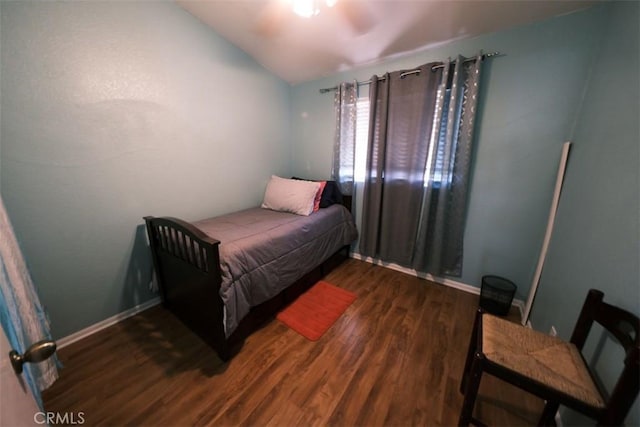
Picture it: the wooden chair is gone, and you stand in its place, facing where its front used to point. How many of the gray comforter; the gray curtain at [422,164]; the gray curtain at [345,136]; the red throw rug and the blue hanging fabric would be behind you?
0

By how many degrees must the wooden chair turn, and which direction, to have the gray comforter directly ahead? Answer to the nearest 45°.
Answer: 0° — it already faces it

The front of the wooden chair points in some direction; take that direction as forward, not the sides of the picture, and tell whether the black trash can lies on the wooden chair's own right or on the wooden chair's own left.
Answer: on the wooden chair's own right

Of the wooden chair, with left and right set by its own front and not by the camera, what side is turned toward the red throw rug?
front

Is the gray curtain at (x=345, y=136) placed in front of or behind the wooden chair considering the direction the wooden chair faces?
in front

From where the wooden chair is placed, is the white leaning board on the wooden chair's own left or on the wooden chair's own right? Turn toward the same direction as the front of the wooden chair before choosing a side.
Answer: on the wooden chair's own right

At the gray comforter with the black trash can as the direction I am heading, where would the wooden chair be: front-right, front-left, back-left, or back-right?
front-right

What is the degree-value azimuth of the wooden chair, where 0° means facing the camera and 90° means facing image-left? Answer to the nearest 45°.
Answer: approximately 90°

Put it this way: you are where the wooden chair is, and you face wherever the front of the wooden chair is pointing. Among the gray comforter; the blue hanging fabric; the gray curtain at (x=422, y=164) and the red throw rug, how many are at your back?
0

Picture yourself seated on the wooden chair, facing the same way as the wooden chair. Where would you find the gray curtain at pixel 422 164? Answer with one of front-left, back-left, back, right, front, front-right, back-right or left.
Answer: front-right

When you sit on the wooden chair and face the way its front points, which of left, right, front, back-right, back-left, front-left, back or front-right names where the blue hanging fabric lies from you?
front-left

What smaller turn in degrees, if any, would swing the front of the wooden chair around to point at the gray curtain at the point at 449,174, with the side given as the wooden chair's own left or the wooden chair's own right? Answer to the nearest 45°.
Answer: approximately 45° to the wooden chair's own right

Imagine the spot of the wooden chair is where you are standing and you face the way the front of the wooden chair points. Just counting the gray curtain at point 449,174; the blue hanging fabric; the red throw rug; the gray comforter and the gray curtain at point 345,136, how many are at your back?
0
